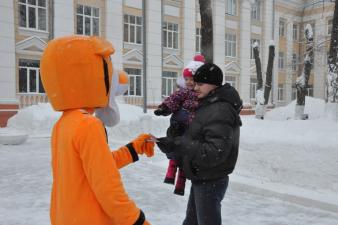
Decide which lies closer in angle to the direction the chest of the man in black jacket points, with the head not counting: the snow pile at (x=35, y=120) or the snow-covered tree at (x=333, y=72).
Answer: the snow pile

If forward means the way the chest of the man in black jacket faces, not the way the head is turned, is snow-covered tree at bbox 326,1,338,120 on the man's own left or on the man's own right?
on the man's own right

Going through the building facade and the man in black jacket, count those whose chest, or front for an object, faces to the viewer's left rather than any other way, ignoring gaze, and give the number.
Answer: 1

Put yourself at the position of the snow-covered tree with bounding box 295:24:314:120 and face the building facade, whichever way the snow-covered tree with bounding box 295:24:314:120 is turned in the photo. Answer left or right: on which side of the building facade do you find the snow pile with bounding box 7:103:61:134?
left

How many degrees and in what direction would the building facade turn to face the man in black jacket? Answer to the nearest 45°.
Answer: approximately 45° to its right

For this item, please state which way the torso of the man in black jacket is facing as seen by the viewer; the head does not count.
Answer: to the viewer's left

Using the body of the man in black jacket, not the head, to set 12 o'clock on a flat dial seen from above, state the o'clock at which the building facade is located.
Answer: The building facade is roughly at 3 o'clock from the man in black jacket.
